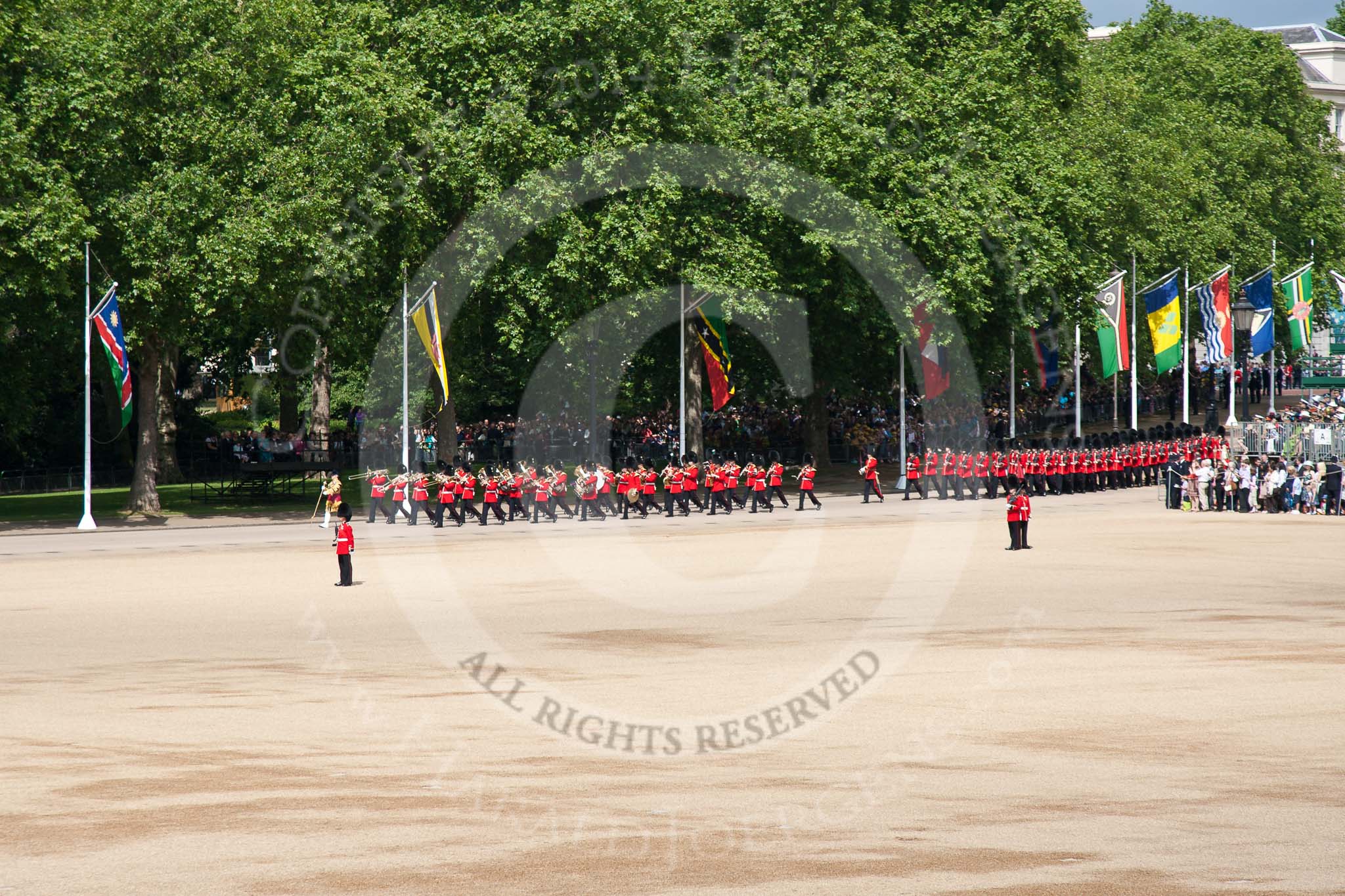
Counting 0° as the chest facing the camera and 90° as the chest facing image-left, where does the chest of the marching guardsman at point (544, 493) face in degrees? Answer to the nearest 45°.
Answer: approximately 90°

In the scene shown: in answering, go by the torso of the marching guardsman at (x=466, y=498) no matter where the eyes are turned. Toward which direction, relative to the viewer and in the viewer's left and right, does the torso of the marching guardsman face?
facing to the left of the viewer

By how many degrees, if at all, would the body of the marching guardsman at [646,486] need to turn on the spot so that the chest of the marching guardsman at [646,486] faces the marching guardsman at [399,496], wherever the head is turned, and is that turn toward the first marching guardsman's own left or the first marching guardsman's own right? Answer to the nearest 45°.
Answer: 0° — they already face them

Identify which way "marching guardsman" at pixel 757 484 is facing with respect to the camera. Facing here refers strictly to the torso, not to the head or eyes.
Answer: to the viewer's left

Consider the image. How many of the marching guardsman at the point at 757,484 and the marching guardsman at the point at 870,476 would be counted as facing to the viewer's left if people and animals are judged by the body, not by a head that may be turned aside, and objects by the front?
2

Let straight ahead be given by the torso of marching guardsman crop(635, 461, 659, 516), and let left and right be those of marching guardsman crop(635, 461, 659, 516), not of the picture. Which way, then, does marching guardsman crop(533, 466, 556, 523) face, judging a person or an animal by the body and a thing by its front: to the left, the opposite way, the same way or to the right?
the same way

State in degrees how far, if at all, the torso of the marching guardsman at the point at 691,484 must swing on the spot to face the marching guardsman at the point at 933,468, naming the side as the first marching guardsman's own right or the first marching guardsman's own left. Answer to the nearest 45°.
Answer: approximately 135° to the first marching guardsman's own right

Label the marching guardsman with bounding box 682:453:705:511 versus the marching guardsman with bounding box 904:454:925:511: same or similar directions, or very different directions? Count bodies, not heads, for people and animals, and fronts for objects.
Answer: same or similar directions

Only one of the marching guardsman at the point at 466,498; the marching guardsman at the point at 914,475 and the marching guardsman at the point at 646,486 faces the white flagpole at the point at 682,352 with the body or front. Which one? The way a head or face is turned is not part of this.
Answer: the marching guardsman at the point at 914,475

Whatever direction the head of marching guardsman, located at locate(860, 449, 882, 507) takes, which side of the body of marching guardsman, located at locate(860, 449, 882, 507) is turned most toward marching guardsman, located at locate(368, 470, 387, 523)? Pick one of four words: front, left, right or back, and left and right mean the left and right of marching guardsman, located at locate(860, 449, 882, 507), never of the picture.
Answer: front

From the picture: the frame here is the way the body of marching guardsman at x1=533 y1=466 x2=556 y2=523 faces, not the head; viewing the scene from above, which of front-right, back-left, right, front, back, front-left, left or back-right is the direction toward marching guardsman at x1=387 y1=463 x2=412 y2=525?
front

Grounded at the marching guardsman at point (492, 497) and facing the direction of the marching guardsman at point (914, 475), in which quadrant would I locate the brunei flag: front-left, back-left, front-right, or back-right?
back-left

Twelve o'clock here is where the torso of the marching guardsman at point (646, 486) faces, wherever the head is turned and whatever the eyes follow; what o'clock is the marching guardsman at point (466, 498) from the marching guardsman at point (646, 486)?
the marching guardsman at point (466, 498) is roughly at 11 o'clock from the marching guardsman at point (646, 486).

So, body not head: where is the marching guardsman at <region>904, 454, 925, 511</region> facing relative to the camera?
to the viewer's left

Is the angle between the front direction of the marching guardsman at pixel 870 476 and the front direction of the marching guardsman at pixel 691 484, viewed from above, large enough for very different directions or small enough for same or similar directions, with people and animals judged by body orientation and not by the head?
same or similar directions

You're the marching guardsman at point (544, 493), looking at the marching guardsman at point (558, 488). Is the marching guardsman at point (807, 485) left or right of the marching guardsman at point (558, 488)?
right

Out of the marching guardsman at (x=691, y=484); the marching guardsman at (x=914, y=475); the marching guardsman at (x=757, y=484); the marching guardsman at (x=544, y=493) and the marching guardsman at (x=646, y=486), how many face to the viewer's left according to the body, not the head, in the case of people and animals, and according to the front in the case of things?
5

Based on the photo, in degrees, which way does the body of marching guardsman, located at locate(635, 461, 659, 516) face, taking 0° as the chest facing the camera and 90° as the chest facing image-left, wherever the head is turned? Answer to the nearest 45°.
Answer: approximately 90°

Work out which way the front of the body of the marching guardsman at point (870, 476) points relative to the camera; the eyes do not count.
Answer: to the viewer's left

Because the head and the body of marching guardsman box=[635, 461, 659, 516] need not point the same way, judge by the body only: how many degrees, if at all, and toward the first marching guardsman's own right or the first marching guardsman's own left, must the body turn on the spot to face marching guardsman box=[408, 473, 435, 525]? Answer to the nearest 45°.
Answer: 0° — they already face them

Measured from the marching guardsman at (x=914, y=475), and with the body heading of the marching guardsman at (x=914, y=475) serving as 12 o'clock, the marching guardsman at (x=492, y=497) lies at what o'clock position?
the marching guardsman at (x=492, y=497) is roughly at 11 o'clock from the marching guardsman at (x=914, y=475).

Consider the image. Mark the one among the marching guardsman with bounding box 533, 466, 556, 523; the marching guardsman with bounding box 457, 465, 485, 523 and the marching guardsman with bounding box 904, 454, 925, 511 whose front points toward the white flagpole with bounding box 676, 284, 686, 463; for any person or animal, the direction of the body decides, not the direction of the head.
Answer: the marching guardsman with bounding box 904, 454, 925, 511
